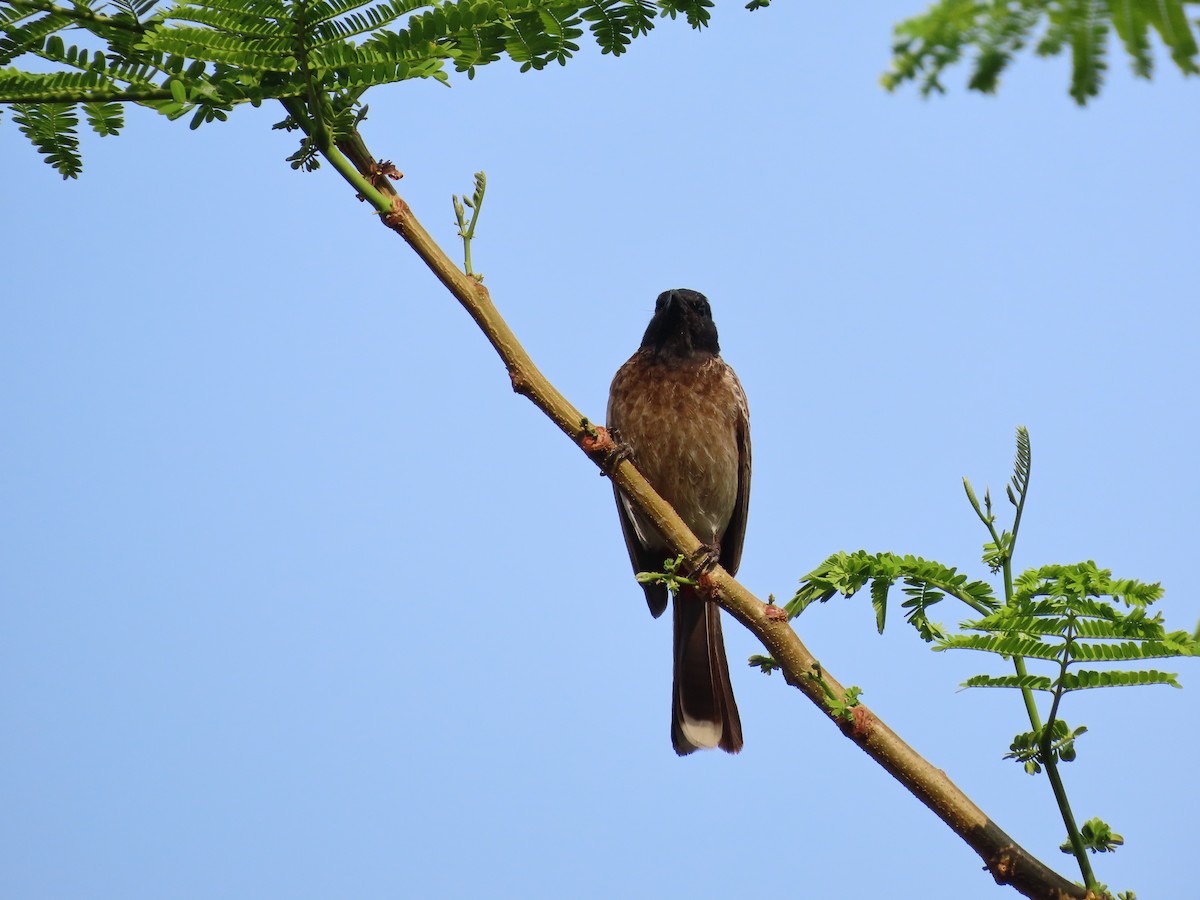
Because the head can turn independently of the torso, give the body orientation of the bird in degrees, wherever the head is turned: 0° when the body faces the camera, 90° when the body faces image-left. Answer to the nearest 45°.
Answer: approximately 0°
